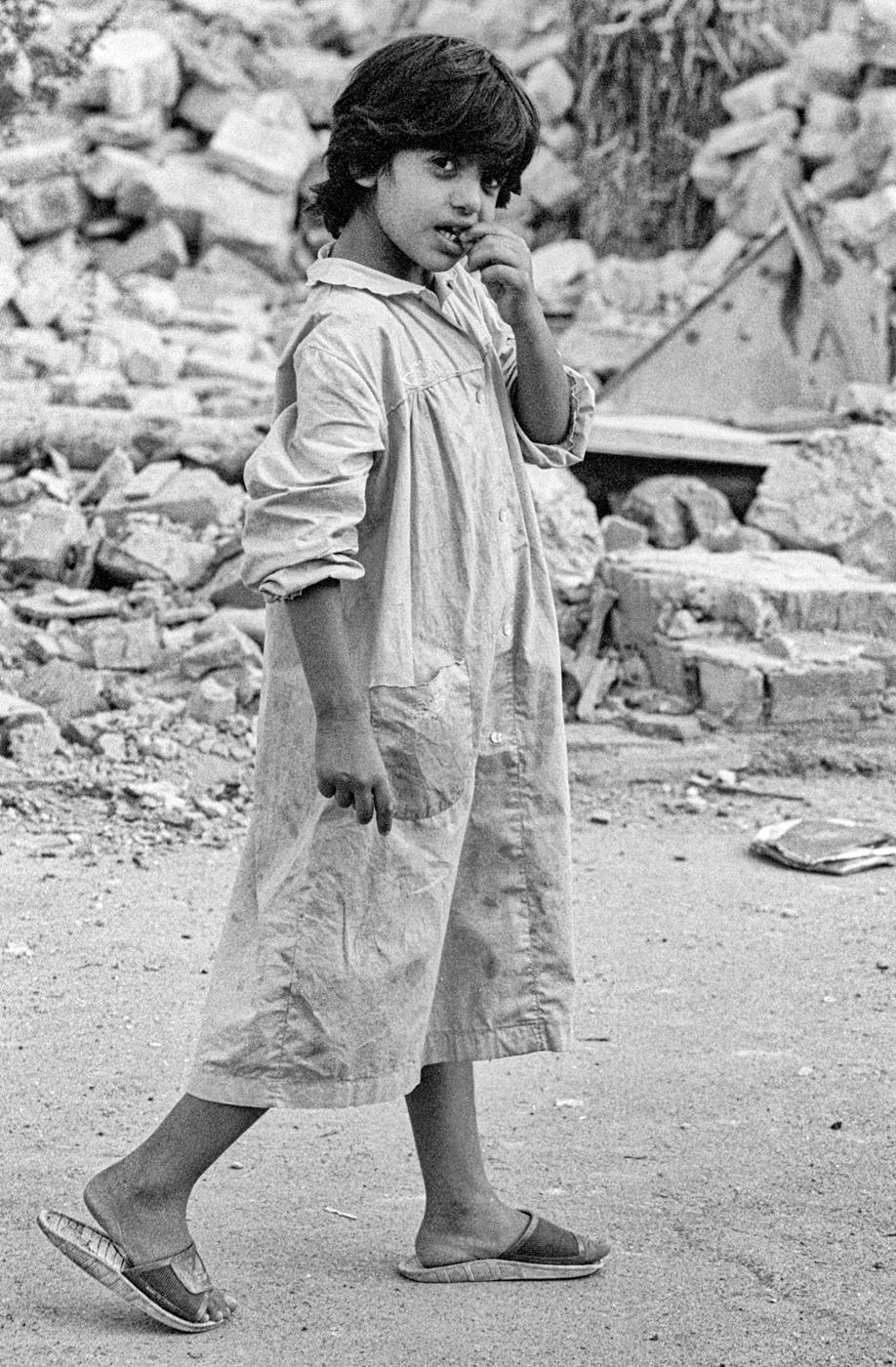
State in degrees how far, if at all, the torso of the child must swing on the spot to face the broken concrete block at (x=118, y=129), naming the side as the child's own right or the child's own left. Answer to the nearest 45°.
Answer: approximately 135° to the child's own left

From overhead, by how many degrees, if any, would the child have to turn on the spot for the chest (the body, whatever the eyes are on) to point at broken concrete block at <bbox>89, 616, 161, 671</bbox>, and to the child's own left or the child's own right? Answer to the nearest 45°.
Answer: approximately 135° to the child's own left

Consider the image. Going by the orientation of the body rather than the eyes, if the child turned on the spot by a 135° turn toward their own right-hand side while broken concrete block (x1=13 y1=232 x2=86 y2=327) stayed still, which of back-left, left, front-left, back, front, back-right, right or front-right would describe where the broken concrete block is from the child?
right

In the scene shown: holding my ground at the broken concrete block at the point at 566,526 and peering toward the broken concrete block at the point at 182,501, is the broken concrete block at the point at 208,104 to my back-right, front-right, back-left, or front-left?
front-right

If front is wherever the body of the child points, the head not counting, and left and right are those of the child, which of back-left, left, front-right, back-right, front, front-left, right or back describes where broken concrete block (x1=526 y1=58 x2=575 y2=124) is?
back-left

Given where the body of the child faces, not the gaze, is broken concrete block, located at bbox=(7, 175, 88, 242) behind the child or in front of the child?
behind

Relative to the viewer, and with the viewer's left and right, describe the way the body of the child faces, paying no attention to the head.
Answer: facing the viewer and to the right of the viewer
